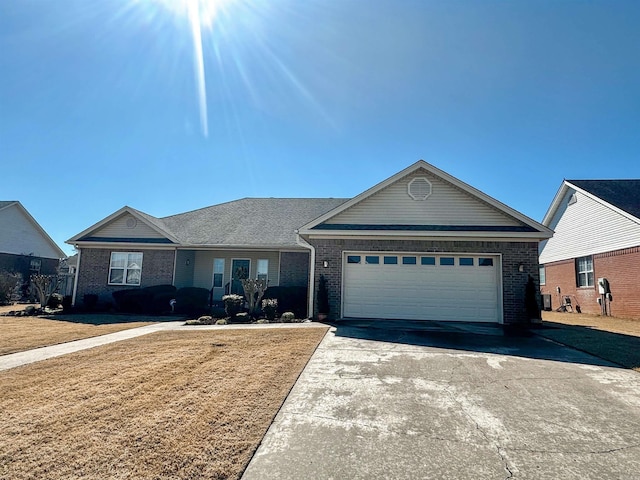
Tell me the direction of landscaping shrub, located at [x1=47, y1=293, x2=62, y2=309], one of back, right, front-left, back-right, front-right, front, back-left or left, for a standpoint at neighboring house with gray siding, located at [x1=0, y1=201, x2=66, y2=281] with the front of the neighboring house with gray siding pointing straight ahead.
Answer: front-left

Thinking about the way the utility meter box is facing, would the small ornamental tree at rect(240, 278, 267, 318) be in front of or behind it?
in front

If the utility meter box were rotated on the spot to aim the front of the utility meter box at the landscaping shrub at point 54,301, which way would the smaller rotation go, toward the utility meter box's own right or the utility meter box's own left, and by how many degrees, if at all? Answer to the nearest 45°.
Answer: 0° — it already faces it

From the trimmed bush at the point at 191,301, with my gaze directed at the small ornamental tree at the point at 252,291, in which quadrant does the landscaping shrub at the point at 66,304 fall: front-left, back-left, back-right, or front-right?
back-right

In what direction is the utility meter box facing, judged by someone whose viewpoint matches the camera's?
facing the viewer and to the left of the viewer

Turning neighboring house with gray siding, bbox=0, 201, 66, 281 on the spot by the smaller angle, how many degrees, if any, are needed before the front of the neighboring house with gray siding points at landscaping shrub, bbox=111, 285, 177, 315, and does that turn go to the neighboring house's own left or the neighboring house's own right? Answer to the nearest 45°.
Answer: approximately 45° to the neighboring house's own left

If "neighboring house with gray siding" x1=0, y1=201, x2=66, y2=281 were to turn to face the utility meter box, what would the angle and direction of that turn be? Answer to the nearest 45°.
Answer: approximately 90° to its left

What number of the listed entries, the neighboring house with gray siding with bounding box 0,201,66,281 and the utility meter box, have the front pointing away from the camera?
0

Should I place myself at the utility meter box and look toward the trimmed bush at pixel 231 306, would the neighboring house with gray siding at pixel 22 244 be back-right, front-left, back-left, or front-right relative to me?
front-right

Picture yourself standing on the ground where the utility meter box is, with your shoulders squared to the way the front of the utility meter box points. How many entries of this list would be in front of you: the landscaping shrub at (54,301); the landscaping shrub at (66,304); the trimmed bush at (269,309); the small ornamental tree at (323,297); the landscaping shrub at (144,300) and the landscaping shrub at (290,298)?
6

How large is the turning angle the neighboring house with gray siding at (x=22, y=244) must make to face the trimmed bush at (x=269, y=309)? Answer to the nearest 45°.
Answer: approximately 45° to its left

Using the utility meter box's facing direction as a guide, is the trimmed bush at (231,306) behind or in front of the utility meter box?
in front

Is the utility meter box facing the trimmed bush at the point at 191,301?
yes

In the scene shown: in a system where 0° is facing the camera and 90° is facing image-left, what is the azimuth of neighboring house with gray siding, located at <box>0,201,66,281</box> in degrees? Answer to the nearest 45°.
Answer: approximately 45°

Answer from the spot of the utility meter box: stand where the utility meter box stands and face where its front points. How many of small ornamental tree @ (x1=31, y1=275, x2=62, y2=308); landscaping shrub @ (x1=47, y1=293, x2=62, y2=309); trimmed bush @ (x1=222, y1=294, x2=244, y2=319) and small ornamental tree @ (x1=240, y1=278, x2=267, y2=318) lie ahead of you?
4
